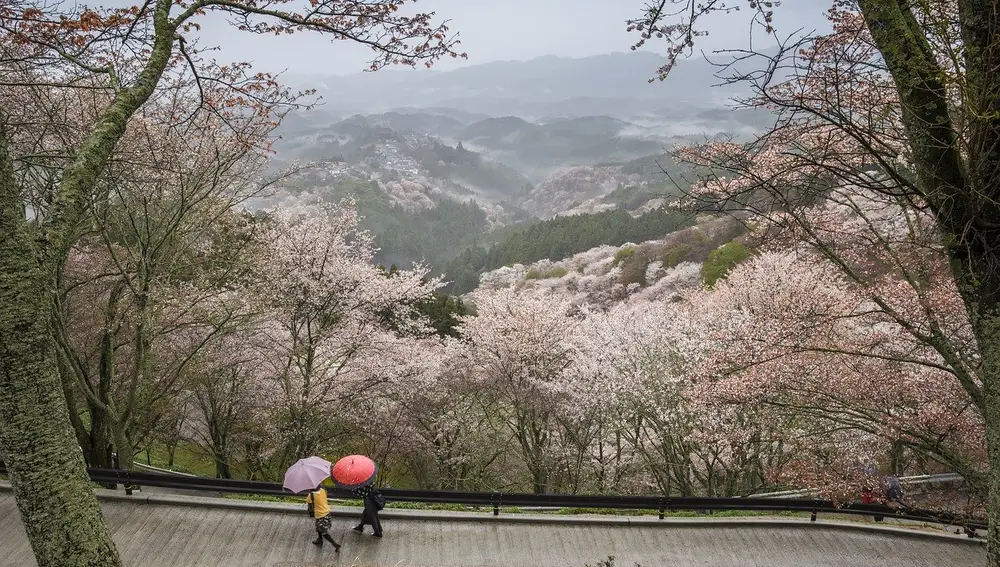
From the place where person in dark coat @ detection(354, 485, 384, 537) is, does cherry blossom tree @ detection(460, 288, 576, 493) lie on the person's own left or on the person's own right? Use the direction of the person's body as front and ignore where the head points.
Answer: on the person's own right

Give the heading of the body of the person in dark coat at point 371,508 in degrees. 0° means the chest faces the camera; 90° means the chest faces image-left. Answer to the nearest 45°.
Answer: approximately 90°

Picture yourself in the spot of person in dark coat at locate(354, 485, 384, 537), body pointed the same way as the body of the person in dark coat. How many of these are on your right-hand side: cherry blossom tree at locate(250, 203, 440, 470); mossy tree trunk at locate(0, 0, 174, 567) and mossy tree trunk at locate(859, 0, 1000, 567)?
1

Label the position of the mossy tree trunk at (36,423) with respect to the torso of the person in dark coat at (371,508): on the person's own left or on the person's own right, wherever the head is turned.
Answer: on the person's own left

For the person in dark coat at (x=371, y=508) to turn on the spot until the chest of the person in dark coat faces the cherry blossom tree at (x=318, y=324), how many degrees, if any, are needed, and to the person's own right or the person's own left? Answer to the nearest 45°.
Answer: approximately 90° to the person's own right

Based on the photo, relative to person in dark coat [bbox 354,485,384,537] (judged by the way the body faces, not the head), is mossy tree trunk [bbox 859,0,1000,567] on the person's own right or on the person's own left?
on the person's own left
